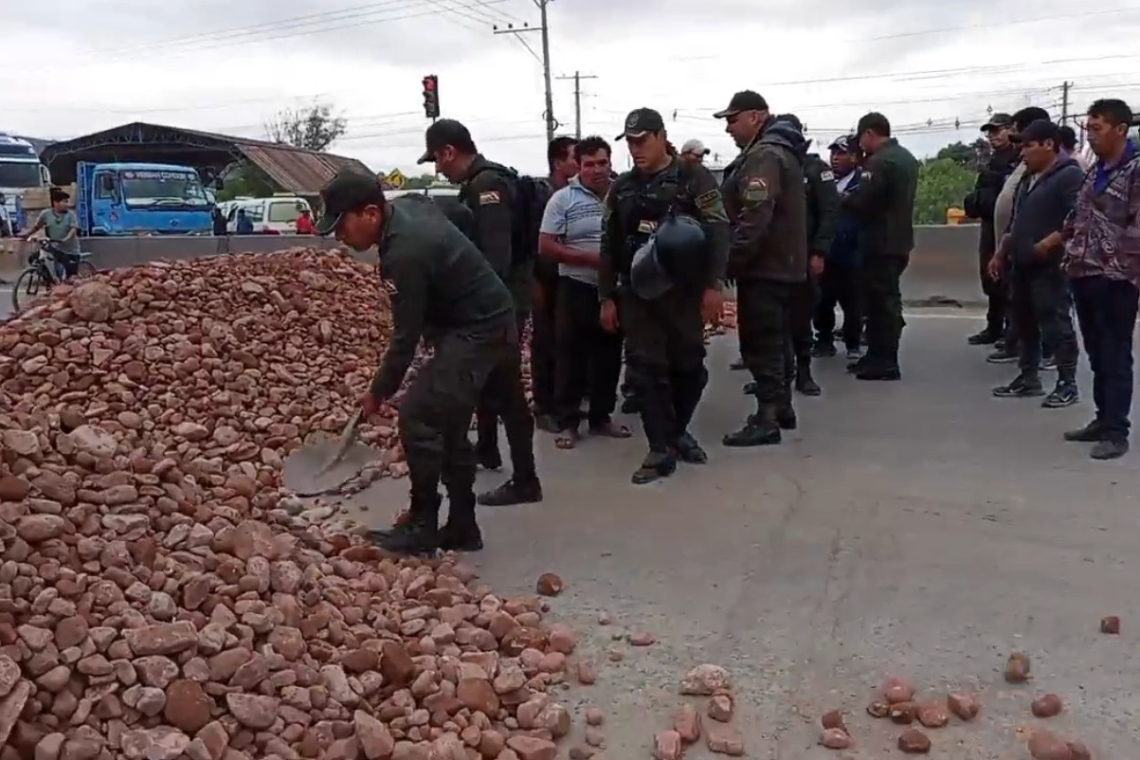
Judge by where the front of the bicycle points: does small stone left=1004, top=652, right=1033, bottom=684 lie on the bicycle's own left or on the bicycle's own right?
on the bicycle's own left

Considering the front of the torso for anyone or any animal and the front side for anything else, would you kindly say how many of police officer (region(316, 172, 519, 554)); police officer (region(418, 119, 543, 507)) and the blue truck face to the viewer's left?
2

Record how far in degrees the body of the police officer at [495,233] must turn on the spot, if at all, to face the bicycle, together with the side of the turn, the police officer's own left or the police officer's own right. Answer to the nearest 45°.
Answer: approximately 45° to the police officer's own right

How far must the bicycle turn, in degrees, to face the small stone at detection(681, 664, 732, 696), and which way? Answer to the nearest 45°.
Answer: approximately 45° to its left

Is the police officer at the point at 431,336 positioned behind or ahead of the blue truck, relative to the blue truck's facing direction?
ahead

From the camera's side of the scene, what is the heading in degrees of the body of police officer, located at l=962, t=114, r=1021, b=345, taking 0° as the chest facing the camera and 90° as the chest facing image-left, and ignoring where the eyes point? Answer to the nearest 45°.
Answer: approximately 90°

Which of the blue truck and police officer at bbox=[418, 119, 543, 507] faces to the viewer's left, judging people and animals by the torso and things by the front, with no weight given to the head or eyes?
the police officer

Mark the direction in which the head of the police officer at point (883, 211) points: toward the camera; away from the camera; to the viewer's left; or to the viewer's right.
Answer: to the viewer's left

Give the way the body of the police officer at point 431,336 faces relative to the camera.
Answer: to the viewer's left

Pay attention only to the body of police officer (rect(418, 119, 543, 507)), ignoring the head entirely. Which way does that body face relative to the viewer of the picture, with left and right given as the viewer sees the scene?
facing to the left of the viewer

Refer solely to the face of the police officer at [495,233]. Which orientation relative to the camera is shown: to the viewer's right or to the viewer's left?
to the viewer's left

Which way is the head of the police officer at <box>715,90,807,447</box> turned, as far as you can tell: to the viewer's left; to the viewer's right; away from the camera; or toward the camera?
to the viewer's left

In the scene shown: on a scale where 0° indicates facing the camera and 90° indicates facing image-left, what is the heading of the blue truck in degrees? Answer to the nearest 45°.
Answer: approximately 315°
